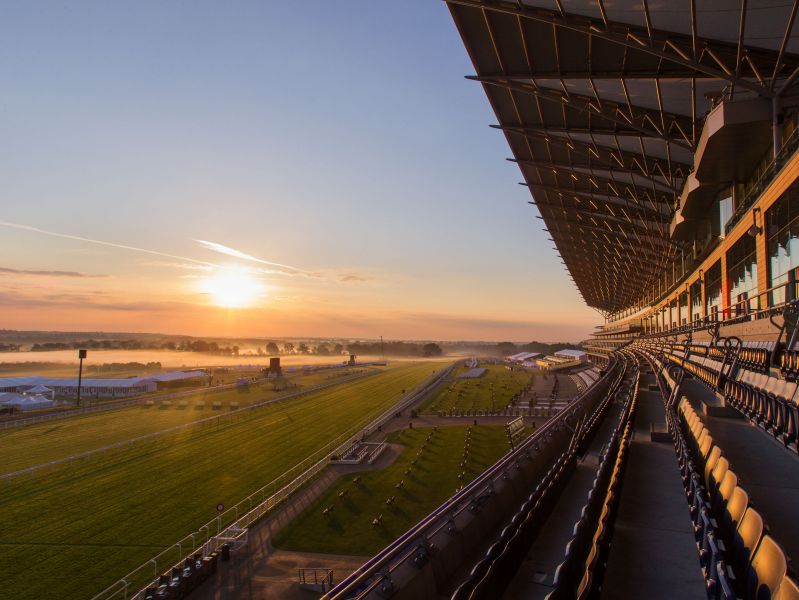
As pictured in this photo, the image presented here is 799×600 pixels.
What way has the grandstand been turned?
to the viewer's left

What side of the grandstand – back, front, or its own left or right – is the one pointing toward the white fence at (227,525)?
front

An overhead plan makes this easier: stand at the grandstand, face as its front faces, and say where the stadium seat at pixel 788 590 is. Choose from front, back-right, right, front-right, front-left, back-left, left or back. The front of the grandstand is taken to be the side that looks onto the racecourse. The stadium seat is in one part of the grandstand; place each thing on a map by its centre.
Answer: left
